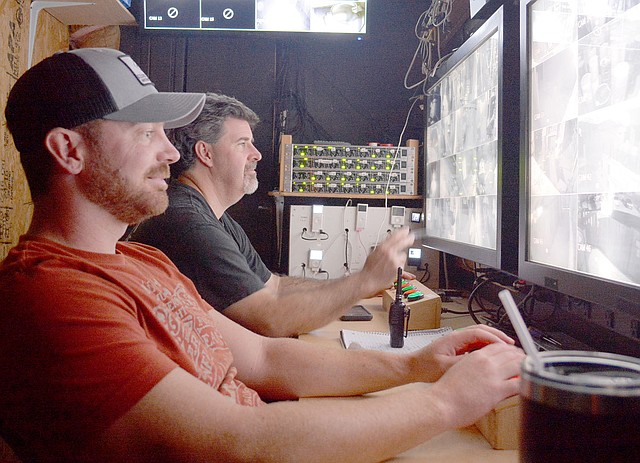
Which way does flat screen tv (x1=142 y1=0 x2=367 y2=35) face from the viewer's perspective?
toward the camera

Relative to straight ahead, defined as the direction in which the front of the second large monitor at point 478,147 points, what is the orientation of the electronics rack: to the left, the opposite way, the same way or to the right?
to the left

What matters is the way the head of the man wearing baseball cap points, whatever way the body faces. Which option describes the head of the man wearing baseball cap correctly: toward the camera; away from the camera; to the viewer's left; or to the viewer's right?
to the viewer's right

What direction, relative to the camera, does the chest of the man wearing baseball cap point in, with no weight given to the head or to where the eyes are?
to the viewer's right

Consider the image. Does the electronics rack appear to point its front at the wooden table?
yes

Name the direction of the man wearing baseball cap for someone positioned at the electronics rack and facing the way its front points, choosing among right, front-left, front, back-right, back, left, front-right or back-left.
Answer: front

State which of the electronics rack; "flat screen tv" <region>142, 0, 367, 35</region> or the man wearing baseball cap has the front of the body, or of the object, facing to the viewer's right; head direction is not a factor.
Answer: the man wearing baseball cap

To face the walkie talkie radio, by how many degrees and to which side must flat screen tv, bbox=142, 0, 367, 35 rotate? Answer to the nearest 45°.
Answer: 0° — it already faces it

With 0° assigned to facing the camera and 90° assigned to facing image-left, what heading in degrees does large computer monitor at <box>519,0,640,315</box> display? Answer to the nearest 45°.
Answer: approximately 45°

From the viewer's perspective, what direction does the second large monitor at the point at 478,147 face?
to the viewer's left

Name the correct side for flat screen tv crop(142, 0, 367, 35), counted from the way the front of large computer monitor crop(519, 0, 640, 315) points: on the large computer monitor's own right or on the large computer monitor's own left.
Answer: on the large computer monitor's own right

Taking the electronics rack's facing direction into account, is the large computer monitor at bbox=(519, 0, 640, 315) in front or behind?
in front

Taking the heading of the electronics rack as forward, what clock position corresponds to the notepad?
The notepad is roughly at 12 o'clock from the electronics rack.

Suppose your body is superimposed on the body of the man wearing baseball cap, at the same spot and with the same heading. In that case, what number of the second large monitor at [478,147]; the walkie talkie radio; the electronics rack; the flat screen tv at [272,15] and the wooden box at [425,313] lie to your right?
0

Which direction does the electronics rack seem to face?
toward the camera
